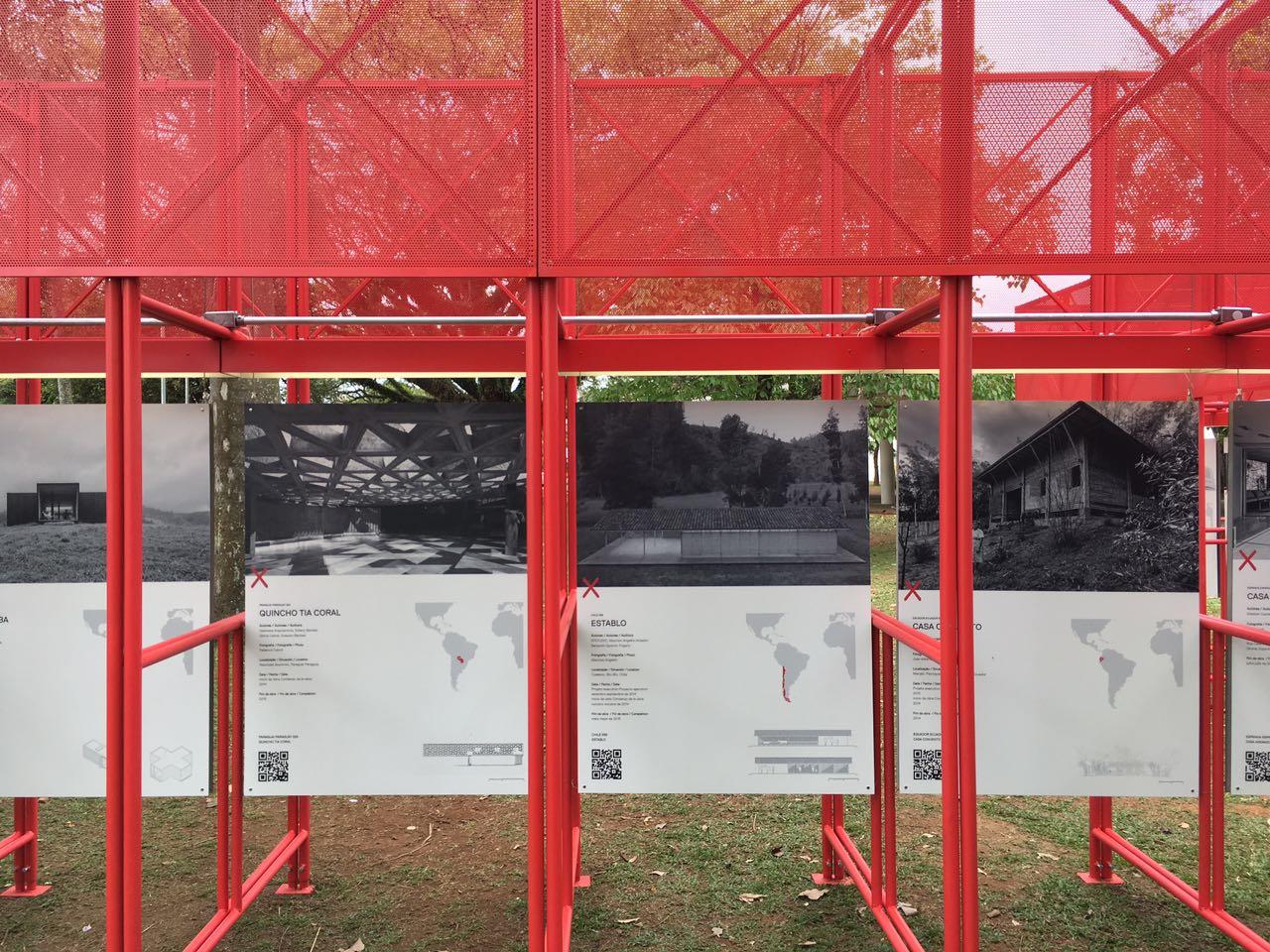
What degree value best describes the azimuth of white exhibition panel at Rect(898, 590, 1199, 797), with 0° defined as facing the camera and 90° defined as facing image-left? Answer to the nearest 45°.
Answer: approximately 0°

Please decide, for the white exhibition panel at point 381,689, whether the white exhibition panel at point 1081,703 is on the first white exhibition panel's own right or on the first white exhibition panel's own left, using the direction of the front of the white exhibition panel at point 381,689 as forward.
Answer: on the first white exhibition panel's own left

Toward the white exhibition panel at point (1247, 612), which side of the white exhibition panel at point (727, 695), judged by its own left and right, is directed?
left

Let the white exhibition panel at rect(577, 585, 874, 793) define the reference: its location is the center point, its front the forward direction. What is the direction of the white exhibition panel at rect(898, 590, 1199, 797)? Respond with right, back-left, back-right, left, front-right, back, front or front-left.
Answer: left

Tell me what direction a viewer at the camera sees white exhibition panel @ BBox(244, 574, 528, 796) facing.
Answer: facing the viewer

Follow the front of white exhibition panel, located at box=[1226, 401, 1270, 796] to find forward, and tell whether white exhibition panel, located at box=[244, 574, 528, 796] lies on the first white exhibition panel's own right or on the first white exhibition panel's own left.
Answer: on the first white exhibition panel's own right

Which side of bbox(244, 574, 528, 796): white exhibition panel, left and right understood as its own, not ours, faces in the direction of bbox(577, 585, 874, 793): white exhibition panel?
left

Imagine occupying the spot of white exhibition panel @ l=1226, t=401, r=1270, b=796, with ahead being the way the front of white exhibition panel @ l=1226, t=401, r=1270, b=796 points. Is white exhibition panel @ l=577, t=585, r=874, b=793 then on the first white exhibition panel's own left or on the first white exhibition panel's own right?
on the first white exhibition panel's own right
